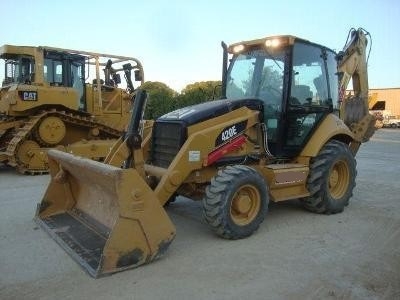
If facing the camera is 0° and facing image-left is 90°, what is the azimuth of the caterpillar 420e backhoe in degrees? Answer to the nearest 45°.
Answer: approximately 45°
